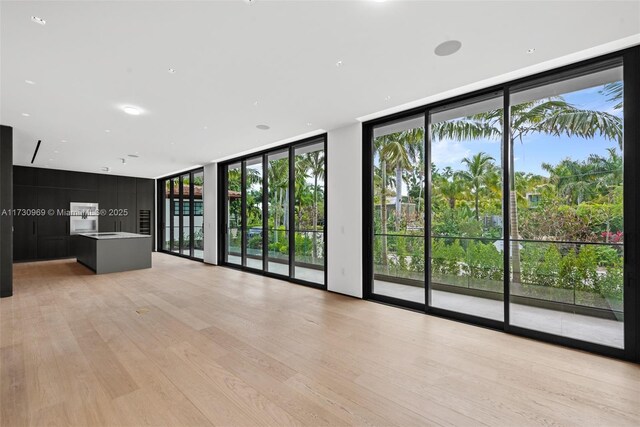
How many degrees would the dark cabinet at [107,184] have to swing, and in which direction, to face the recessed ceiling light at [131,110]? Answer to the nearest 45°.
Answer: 0° — it already faces it

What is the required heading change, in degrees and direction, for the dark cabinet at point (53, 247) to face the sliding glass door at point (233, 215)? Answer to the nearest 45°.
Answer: approximately 45° to its left

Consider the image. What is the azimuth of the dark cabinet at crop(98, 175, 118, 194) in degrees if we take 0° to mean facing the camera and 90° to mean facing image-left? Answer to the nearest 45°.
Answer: approximately 0°

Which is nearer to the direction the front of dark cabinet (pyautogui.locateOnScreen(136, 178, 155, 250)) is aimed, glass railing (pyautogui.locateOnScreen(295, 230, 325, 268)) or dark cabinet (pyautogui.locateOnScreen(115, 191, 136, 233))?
the glass railing

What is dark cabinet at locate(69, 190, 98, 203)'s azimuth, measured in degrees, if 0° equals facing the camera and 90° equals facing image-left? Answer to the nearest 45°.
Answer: approximately 0°
